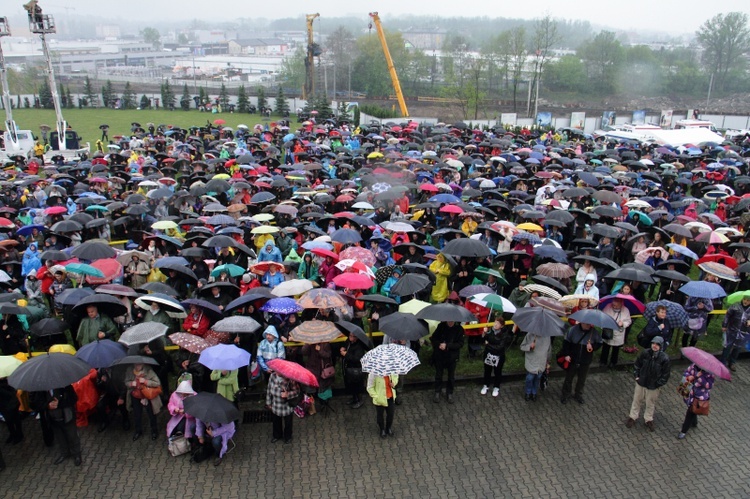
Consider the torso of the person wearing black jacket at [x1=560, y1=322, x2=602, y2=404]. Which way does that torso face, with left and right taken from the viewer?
facing the viewer

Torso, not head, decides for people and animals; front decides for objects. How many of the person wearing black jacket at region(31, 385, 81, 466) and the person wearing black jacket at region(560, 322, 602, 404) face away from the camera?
0

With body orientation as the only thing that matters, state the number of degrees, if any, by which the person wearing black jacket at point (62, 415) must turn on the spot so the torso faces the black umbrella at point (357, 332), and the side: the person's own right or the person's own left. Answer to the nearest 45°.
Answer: approximately 135° to the person's own left

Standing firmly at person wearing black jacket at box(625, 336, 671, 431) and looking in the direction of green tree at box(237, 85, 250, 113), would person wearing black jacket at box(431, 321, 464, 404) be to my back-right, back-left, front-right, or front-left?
front-left

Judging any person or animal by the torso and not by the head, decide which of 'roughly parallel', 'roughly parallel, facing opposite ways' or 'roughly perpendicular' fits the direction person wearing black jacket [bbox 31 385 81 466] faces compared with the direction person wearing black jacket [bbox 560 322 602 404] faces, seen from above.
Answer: roughly parallel

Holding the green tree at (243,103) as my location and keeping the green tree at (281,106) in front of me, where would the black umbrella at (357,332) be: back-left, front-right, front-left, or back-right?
front-right
